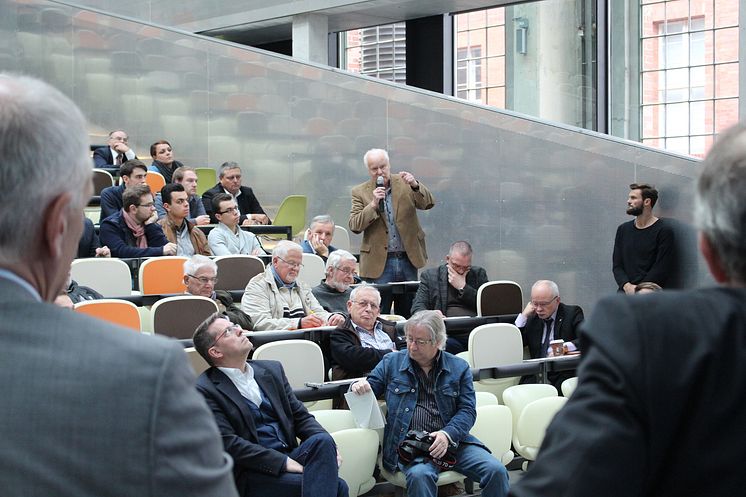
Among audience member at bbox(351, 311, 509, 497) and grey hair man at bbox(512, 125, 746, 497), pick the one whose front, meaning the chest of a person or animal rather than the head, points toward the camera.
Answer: the audience member

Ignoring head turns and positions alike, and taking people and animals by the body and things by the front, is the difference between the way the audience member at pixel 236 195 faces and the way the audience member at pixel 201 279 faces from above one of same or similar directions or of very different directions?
same or similar directions

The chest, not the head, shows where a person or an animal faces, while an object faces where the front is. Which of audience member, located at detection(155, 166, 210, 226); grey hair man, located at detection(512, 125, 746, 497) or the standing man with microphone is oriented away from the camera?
the grey hair man

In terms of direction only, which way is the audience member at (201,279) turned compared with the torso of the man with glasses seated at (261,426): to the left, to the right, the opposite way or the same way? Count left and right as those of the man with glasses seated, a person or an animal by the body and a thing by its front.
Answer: the same way

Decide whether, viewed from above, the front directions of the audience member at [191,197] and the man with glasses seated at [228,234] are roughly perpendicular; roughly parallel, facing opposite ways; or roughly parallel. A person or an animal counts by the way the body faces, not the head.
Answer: roughly parallel

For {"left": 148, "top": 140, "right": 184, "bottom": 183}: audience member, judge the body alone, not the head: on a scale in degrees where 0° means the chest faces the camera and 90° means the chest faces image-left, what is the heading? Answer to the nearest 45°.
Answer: approximately 315°

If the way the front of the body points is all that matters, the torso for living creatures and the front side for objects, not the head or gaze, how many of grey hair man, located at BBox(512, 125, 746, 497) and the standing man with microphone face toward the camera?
1

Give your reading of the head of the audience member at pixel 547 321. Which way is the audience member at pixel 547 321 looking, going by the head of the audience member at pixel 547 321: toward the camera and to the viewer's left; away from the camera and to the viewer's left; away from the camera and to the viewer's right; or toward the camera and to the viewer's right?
toward the camera and to the viewer's left

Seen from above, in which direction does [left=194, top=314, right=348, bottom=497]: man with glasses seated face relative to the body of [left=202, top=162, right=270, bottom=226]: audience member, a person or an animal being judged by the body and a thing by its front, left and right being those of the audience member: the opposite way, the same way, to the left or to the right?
the same way

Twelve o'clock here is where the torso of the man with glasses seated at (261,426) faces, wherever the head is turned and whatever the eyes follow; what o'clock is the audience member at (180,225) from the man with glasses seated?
The audience member is roughly at 7 o'clock from the man with glasses seated.

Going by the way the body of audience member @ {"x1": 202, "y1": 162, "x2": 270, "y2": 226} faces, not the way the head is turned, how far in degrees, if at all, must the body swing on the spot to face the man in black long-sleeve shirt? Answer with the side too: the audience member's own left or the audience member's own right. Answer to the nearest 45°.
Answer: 0° — they already face them

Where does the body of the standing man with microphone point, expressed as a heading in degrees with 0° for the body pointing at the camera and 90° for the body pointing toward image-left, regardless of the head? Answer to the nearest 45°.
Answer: approximately 0°

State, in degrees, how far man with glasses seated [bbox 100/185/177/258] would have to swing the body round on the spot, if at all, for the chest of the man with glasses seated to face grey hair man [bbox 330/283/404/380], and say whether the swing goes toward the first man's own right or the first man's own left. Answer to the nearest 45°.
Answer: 0° — they already face them

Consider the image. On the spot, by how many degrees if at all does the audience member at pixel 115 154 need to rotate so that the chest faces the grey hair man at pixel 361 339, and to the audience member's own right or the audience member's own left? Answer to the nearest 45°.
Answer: approximately 45° to the audience member's own right

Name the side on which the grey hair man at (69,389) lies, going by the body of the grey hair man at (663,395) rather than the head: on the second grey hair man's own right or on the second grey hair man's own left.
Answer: on the second grey hair man's own left

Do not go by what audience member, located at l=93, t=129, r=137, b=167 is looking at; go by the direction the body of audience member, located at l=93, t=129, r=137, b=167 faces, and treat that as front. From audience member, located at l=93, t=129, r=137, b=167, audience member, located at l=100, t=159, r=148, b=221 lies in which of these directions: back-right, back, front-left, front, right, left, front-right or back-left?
front-right

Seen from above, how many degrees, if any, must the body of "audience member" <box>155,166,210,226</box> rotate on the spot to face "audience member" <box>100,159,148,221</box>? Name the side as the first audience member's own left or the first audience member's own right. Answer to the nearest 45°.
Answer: approximately 90° to the first audience member's own right

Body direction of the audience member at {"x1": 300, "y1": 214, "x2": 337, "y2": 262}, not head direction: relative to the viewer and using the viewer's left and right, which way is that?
facing the viewer and to the right of the viewer

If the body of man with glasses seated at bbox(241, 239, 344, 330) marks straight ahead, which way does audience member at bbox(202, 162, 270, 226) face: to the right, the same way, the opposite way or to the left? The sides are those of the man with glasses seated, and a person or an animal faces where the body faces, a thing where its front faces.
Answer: the same way

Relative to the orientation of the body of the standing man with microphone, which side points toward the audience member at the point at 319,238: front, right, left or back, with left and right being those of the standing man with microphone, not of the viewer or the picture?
right

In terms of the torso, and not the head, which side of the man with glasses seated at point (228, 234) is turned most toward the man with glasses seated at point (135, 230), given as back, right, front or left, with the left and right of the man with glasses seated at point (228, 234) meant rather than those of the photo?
right
